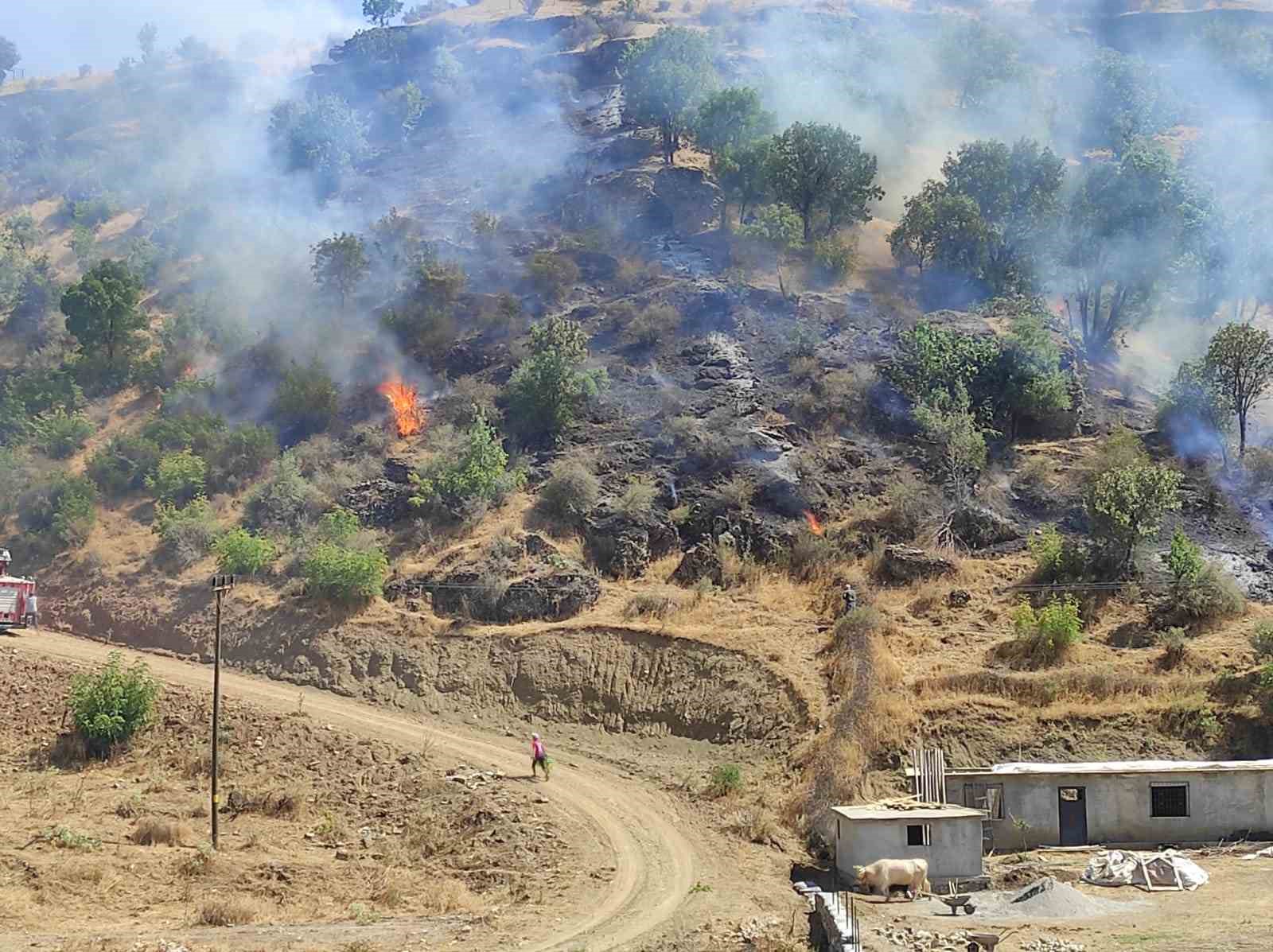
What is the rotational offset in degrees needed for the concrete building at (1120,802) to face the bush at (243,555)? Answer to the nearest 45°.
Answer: approximately 90° to its right

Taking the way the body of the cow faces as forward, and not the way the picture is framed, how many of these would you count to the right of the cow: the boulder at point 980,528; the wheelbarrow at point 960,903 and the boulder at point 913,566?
2

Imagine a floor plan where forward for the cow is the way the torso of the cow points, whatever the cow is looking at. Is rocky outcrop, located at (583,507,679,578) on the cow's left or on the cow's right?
on the cow's right

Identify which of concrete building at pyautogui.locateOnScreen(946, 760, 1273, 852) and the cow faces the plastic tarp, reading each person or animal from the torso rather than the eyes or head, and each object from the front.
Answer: the concrete building

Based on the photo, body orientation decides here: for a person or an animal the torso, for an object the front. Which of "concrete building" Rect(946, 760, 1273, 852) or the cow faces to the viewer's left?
the cow

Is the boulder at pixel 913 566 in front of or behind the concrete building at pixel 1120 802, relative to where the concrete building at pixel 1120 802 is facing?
behind
